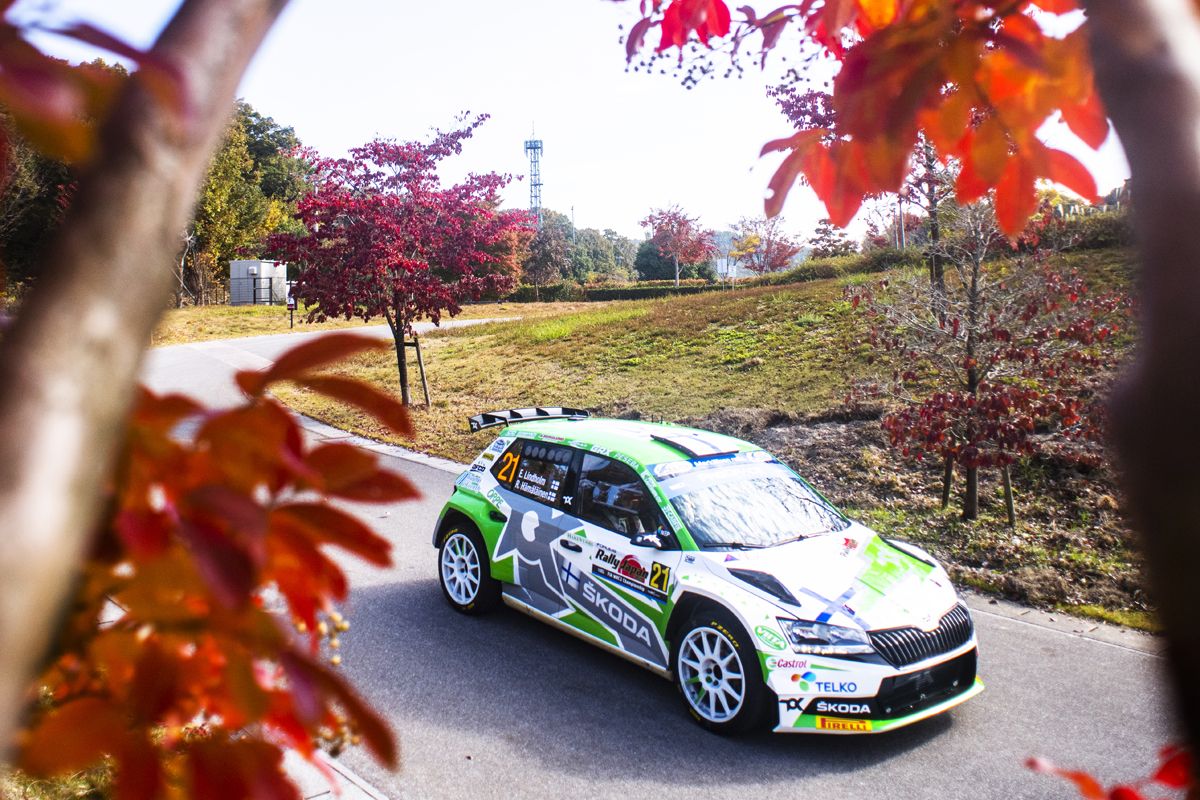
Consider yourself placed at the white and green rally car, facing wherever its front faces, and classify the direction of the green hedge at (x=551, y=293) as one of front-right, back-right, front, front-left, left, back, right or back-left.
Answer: back-left

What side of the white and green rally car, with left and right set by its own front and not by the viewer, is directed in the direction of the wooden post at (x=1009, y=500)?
left

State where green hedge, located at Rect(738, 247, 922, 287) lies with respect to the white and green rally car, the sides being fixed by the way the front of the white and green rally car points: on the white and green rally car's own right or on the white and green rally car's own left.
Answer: on the white and green rally car's own left

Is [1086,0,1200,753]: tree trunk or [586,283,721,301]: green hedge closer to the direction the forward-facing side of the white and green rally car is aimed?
the tree trunk

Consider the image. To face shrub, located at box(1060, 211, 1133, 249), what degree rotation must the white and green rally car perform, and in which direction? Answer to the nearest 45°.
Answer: approximately 90° to its left

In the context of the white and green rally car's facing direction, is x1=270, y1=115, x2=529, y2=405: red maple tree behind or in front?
behind

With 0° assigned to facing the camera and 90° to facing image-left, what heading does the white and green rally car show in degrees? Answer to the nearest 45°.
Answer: approximately 315°

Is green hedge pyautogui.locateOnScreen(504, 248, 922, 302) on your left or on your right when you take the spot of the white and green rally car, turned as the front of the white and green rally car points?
on your left

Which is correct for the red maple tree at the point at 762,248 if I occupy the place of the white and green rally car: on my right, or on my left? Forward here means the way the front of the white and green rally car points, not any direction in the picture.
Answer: on my left

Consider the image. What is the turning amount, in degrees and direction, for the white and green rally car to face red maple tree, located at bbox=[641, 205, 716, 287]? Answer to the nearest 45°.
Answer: approximately 135° to its left
